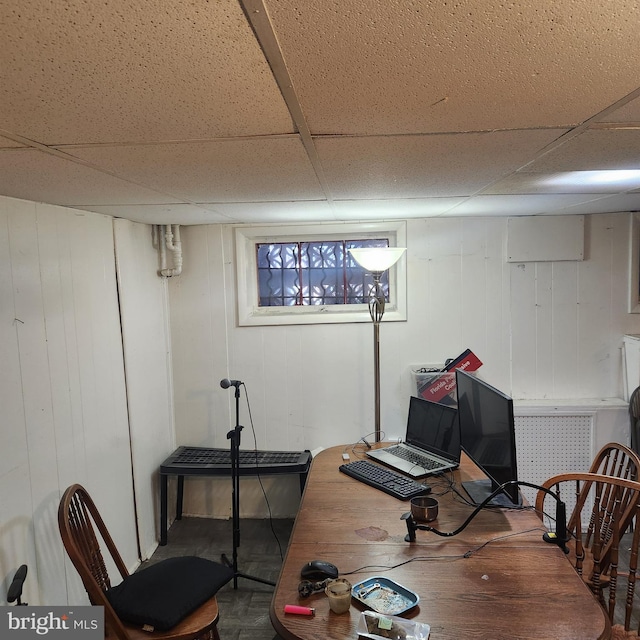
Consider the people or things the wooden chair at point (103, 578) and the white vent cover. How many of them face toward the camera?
1

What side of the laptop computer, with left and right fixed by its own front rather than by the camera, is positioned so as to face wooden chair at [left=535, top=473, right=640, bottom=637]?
left

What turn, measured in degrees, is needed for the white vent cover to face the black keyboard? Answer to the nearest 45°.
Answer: approximately 45° to its right

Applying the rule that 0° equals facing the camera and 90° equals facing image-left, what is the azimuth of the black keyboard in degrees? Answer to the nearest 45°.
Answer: approximately 45°

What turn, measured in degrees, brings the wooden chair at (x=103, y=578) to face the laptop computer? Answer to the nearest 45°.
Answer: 0° — it already faces it

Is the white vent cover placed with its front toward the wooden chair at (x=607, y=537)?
yes

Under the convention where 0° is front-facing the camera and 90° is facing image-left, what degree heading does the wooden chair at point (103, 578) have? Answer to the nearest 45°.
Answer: approximately 270°
